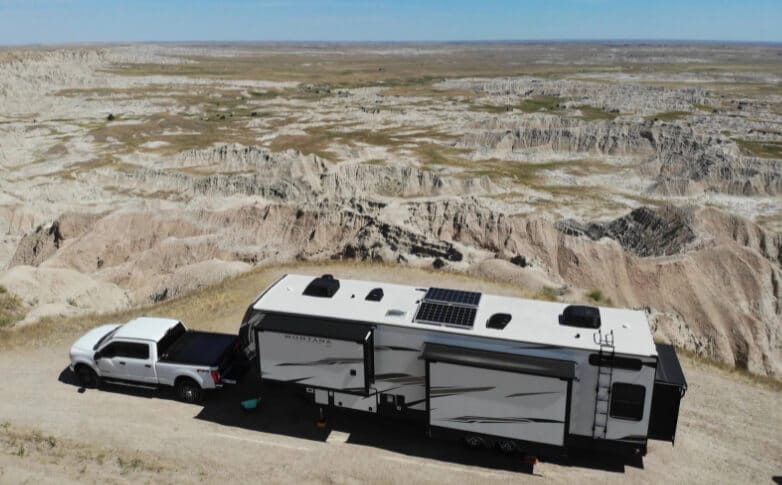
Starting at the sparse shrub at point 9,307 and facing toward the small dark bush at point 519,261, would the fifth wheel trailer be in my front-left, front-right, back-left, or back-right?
front-right

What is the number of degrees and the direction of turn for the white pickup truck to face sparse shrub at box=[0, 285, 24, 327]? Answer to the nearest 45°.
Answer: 0° — it already faces it

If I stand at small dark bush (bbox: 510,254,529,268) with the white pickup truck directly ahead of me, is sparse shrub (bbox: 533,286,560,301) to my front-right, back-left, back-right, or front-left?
front-left

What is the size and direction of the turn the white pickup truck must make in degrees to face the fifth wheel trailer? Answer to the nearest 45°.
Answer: approximately 180°

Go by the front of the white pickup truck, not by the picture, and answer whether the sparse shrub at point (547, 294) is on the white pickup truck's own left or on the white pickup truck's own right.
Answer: on the white pickup truck's own right

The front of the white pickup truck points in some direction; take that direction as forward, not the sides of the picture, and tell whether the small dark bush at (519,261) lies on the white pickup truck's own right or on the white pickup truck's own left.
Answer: on the white pickup truck's own right

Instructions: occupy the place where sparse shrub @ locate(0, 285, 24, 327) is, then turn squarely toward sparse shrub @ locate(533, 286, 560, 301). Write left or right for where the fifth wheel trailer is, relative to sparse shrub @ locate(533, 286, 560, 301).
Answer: right

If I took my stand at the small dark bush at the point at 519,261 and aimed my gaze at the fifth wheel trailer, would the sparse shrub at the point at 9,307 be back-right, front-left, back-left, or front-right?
front-right

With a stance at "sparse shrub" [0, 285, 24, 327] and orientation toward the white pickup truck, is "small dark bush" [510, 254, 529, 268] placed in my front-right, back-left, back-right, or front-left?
front-left

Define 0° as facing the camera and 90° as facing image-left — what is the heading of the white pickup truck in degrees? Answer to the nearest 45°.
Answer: approximately 135°
